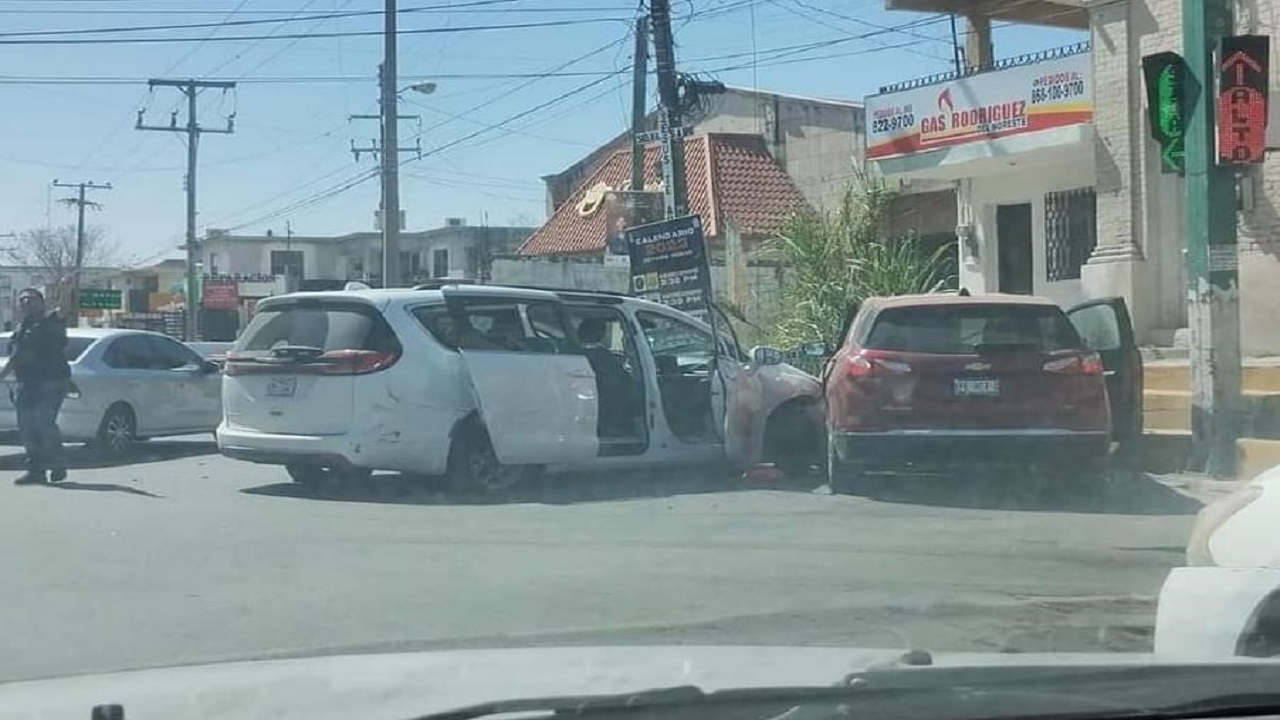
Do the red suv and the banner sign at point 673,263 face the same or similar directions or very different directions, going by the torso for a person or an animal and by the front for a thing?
very different directions

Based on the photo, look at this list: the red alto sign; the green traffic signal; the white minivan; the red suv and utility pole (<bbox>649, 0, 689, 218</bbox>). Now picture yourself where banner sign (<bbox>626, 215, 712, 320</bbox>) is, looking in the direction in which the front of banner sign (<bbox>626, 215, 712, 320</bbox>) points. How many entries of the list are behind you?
1

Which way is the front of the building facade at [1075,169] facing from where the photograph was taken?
facing the viewer and to the left of the viewer

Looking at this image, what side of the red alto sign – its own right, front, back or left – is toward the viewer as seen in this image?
front

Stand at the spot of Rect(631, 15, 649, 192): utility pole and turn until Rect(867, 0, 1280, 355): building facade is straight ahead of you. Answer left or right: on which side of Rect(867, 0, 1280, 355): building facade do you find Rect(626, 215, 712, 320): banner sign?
right

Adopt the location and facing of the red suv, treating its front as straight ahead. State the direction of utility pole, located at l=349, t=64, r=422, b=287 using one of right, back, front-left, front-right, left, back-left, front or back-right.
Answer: front-left

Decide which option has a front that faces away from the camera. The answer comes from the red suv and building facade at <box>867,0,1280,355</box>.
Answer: the red suv

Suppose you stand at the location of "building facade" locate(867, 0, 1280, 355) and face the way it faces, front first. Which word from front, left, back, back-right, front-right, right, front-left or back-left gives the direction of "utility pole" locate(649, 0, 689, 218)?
front-right

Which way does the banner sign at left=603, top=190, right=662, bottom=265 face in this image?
toward the camera

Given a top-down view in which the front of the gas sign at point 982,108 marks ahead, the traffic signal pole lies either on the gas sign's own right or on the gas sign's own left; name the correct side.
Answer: on the gas sign's own left

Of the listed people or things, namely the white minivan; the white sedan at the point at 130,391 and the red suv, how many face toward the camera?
0

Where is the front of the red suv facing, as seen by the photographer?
facing away from the viewer

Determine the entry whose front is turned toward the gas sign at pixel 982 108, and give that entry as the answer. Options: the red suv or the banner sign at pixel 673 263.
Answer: the red suv

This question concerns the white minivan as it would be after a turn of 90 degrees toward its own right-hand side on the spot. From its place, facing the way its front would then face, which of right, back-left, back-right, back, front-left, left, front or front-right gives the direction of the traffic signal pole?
front-left

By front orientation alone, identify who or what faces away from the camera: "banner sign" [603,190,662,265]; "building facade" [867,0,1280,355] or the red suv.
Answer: the red suv
